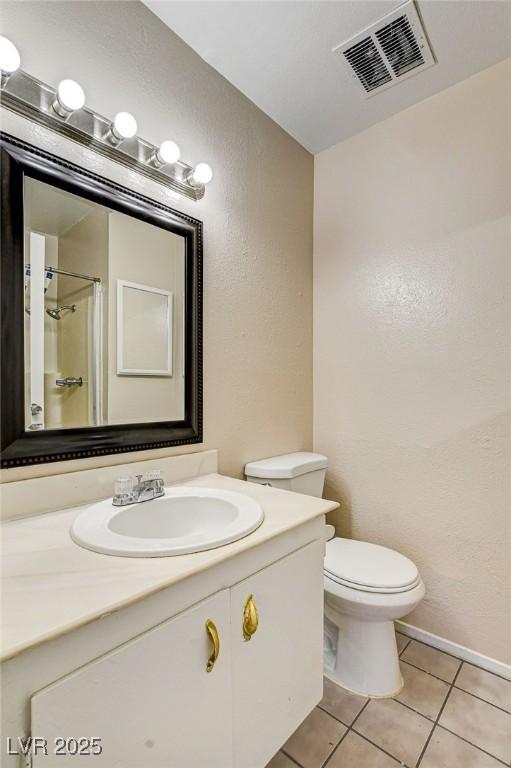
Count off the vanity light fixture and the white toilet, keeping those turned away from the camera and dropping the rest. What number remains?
0

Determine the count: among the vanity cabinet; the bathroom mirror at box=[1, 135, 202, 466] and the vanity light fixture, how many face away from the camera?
0

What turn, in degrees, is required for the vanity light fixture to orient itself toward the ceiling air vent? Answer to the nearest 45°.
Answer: approximately 45° to its left

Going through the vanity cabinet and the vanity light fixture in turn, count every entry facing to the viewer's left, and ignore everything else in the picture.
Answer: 0

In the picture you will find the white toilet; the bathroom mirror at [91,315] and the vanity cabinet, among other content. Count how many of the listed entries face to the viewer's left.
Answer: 0

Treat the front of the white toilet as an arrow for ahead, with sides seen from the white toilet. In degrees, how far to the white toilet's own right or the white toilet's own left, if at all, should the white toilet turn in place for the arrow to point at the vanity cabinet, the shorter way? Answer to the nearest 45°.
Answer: approximately 90° to the white toilet's own right

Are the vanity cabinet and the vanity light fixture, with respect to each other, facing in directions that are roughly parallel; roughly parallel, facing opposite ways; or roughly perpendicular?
roughly parallel

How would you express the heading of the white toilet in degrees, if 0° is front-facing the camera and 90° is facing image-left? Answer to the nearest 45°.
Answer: approximately 315°

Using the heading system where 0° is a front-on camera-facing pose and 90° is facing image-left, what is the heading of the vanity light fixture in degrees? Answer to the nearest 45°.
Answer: approximately 315°
